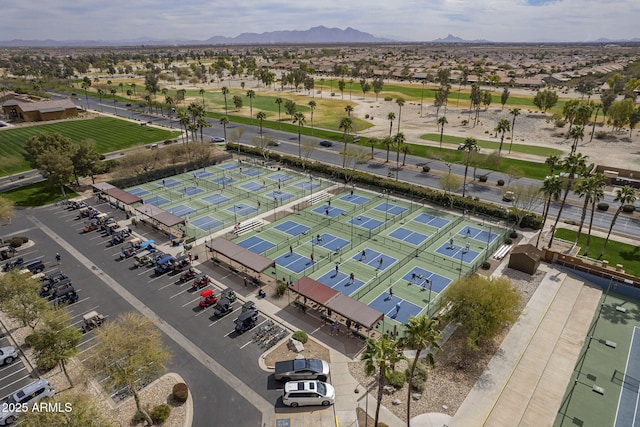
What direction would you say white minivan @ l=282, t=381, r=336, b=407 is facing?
to the viewer's right

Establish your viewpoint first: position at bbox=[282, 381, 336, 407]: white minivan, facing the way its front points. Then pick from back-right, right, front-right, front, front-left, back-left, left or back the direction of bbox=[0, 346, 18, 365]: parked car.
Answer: back

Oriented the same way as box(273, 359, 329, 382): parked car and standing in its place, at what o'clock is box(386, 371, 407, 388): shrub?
The shrub is roughly at 12 o'clock from the parked car.

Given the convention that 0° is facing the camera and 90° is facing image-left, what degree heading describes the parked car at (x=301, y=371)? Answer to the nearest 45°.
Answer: approximately 270°

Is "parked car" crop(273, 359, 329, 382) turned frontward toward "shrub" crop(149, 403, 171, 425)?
no

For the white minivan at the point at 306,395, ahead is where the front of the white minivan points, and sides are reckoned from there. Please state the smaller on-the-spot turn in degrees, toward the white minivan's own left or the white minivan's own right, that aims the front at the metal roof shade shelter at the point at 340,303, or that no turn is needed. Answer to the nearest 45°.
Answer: approximately 90° to the white minivan's own left

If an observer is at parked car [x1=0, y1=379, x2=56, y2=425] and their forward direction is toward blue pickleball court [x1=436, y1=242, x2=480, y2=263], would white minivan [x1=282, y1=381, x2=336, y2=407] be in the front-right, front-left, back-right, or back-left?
front-right

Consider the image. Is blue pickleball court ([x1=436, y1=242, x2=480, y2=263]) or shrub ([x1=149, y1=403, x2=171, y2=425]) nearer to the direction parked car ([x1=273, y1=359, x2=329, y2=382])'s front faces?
the blue pickleball court

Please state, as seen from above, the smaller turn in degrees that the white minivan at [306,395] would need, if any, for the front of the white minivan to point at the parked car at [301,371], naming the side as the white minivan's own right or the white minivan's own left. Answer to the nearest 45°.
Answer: approximately 90° to the white minivan's own left

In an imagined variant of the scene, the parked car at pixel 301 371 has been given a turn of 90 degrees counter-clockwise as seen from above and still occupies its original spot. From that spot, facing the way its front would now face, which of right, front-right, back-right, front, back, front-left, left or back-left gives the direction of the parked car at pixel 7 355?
left

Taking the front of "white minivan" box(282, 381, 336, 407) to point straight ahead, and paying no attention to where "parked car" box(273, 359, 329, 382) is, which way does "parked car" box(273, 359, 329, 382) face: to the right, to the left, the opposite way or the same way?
the same way

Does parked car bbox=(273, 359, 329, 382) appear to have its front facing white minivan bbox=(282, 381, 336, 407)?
no

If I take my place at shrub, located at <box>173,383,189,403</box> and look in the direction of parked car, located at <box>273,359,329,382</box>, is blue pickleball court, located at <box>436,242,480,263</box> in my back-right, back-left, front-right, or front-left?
front-left

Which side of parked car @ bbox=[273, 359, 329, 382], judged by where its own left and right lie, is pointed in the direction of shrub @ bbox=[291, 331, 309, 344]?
left
